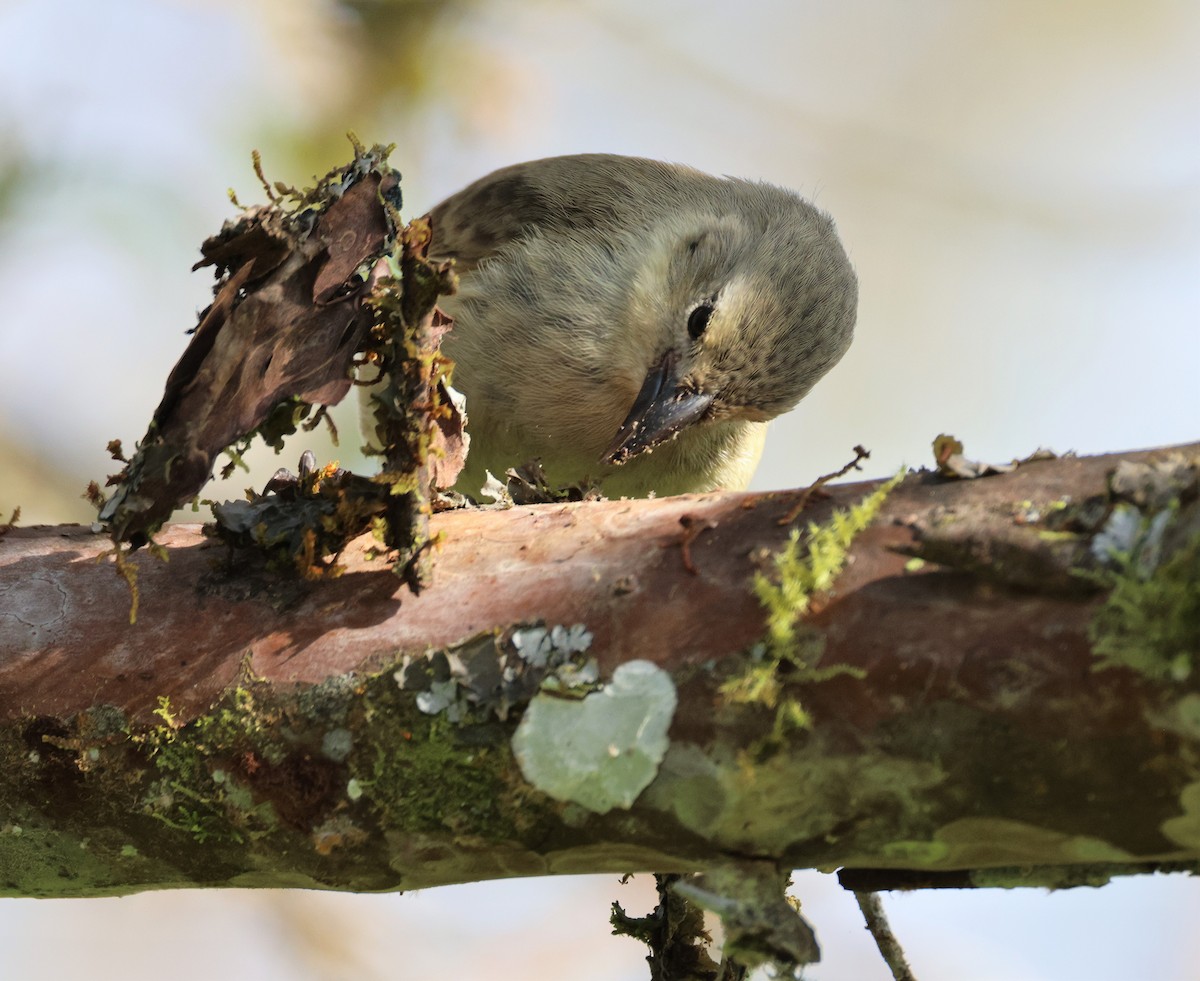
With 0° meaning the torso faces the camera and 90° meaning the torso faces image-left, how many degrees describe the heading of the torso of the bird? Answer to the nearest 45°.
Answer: approximately 315°
